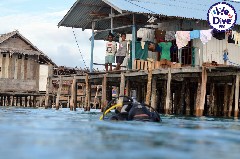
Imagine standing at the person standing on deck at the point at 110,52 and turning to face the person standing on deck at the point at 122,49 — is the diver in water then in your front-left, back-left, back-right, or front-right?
front-right

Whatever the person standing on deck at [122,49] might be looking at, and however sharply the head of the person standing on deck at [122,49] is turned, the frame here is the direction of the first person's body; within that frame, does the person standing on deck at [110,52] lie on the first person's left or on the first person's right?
on the first person's right

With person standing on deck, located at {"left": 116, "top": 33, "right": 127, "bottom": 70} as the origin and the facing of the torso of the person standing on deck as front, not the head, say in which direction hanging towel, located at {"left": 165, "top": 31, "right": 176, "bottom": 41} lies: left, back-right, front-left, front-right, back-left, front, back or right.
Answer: back-left

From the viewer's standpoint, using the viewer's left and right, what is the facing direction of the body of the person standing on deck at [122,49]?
facing the viewer and to the left of the viewer

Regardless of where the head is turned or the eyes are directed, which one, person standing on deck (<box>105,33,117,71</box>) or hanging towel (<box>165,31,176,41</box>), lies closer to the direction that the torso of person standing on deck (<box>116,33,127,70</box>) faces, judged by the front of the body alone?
the person standing on deck

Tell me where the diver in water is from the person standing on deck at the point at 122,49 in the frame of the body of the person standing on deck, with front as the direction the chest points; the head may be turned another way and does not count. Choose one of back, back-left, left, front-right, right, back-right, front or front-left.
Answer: front-left
